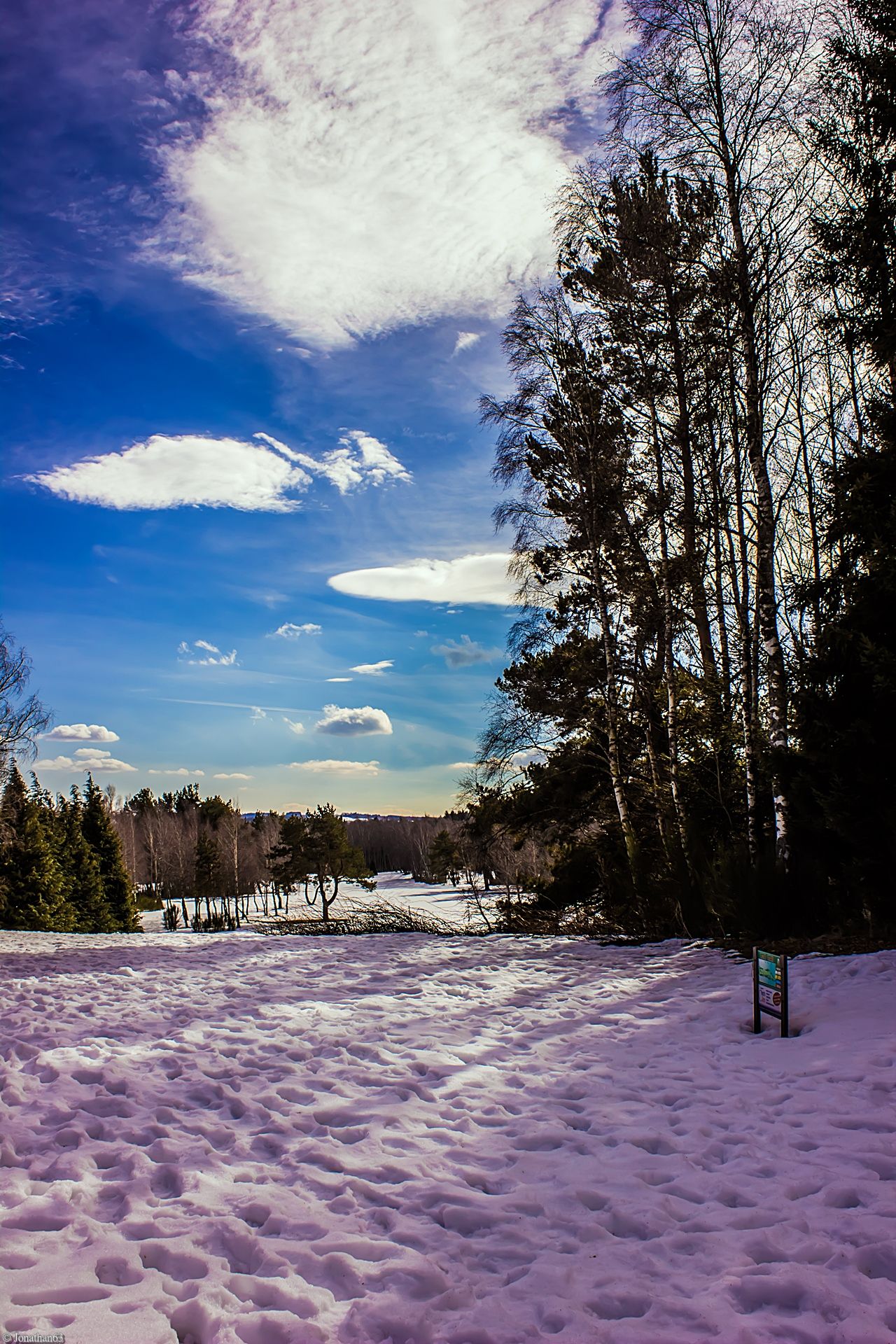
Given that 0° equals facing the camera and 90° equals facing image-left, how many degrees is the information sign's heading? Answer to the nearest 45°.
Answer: approximately 45°

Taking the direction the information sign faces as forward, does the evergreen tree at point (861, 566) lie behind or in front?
behind

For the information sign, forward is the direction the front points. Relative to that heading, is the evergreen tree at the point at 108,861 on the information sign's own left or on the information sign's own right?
on the information sign's own right

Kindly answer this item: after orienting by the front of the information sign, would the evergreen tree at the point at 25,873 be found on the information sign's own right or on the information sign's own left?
on the information sign's own right

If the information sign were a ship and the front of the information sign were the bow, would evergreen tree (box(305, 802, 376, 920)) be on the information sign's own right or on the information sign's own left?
on the information sign's own right

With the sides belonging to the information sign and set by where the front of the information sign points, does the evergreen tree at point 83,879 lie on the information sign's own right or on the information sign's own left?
on the information sign's own right
